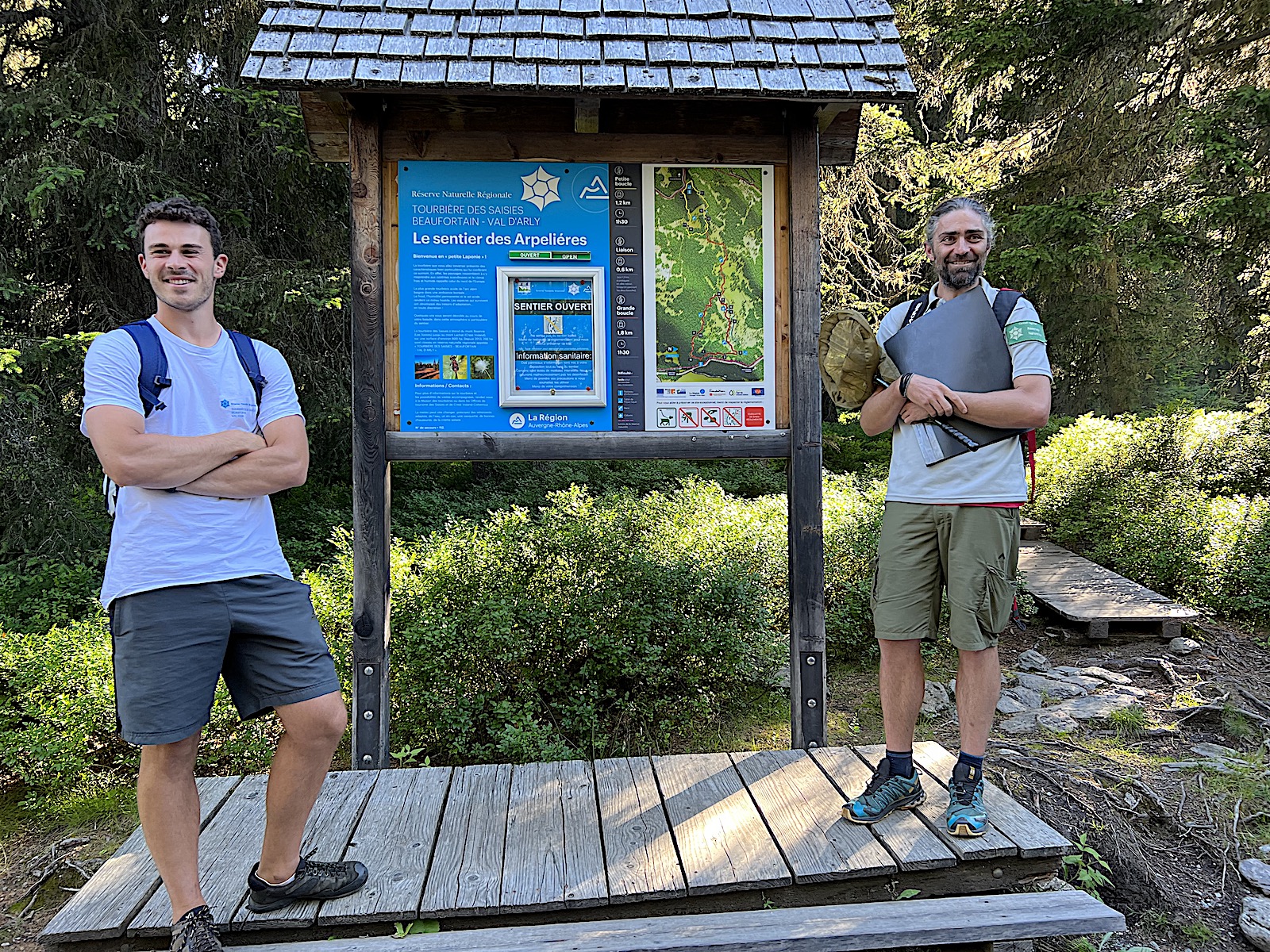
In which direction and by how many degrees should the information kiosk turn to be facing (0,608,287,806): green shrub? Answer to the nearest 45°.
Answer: approximately 90° to its right

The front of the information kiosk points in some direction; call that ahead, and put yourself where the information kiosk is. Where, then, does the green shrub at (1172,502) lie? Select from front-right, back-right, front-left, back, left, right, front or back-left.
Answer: back-left

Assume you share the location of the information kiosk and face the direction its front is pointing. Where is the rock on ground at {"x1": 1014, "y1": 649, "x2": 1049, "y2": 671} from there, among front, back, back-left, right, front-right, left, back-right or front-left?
back-left

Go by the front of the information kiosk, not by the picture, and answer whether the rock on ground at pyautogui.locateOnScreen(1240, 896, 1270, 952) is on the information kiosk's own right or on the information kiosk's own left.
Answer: on the information kiosk's own left

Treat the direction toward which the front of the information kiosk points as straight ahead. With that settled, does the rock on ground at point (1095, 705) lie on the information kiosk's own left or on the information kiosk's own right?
on the information kiosk's own left

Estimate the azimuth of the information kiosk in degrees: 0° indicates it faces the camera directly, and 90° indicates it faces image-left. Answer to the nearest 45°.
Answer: approximately 0°

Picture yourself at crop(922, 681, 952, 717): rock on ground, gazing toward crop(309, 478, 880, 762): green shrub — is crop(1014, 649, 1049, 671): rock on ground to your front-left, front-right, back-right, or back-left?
back-right
